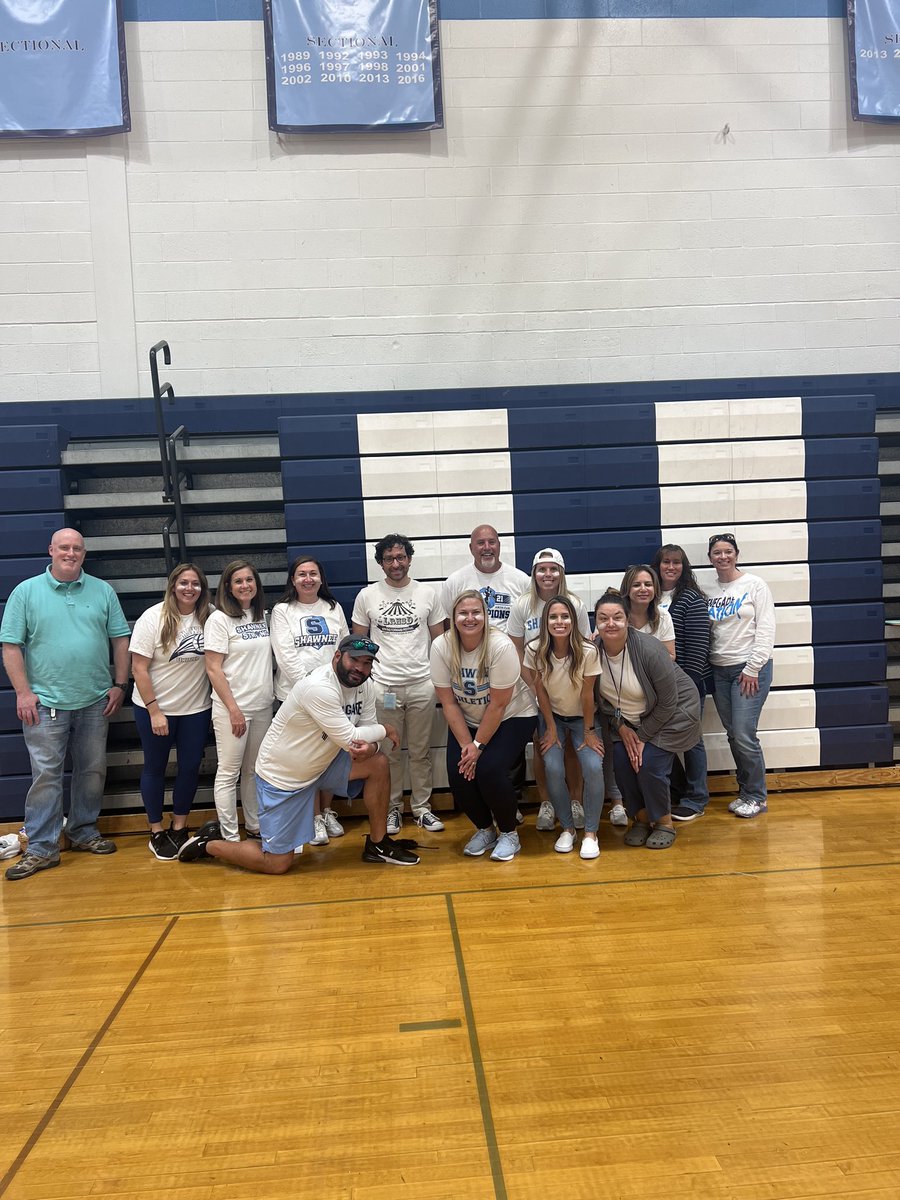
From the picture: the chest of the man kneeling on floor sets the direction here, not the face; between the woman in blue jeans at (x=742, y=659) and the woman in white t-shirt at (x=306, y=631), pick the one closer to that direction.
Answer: the woman in blue jeans

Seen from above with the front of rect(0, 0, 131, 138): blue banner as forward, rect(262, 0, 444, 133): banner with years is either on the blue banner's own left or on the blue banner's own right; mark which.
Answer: on the blue banner's own left

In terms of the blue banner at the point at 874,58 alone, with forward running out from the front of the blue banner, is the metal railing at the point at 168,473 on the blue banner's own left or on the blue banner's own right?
on the blue banner's own right

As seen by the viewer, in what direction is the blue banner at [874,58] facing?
toward the camera

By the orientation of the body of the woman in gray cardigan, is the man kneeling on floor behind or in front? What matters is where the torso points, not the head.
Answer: in front

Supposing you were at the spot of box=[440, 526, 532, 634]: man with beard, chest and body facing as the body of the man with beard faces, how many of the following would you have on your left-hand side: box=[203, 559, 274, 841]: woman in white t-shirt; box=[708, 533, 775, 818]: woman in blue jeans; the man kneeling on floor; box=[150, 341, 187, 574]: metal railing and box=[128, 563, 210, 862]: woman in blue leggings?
1

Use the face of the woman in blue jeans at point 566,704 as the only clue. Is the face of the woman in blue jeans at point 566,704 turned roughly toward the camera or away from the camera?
toward the camera

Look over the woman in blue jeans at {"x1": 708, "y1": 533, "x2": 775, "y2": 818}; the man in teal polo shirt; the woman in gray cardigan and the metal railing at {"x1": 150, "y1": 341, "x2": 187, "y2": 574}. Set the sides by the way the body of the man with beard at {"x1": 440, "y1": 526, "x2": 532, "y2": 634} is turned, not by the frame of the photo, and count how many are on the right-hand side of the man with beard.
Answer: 2

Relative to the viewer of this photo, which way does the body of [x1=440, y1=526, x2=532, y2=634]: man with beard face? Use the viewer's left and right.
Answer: facing the viewer
